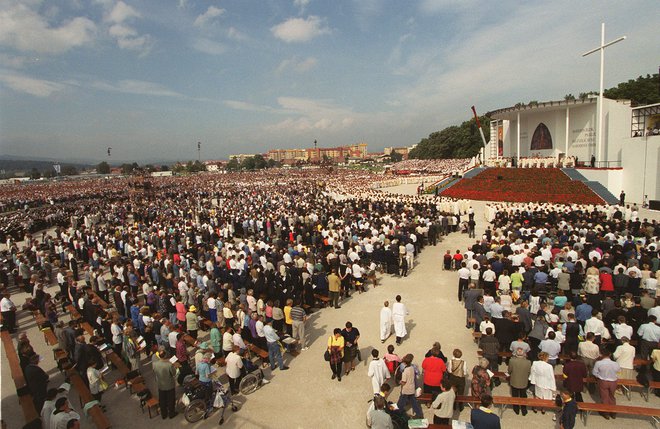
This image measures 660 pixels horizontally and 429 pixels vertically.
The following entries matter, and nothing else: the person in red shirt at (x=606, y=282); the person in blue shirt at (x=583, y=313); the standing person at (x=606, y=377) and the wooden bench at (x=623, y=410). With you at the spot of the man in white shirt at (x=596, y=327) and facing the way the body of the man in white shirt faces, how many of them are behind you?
2

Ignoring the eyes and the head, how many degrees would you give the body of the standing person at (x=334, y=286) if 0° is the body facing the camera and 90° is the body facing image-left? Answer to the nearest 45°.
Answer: approximately 225°

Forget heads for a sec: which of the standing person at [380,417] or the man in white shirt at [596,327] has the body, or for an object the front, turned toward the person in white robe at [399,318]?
the standing person

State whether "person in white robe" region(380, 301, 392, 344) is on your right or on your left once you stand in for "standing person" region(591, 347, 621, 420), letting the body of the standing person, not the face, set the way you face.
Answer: on your left

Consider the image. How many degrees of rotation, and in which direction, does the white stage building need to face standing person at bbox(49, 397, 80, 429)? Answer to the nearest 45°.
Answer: approximately 45° to its left

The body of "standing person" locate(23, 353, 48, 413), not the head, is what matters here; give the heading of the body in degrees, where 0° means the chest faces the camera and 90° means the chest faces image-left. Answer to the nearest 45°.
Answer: approximately 225°

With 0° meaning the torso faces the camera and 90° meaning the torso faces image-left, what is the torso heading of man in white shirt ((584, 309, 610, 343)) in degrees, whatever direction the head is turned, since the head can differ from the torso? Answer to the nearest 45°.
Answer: approximately 180°

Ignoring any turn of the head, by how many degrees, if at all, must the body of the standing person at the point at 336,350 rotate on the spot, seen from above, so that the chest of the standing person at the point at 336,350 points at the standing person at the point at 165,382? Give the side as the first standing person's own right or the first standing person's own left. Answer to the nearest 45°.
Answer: approximately 90° to the first standing person's own right

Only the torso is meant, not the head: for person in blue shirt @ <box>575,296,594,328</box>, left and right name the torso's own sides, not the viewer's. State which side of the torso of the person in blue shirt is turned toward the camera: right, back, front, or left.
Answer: back
